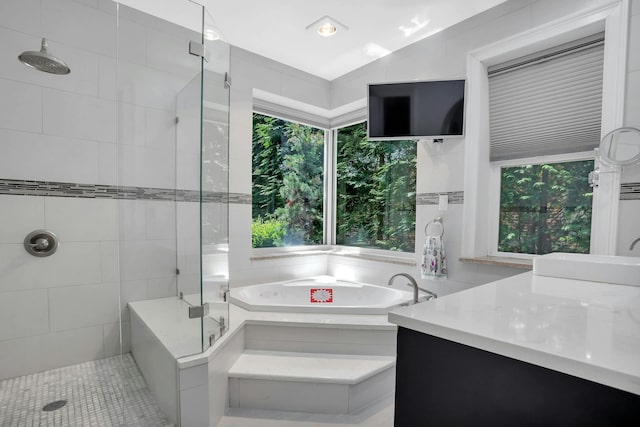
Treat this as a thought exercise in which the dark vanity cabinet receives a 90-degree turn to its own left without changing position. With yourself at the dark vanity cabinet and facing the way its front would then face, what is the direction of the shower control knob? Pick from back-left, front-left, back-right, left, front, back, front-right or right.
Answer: back-right

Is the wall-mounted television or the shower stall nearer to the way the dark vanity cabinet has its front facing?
the shower stall

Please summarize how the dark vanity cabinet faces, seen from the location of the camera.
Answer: facing the viewer and to the left of the viewer

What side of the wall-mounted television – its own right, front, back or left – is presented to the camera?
front

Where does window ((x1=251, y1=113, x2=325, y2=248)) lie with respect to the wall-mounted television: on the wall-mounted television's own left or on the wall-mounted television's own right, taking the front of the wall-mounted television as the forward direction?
on the wall-mounted television's own right

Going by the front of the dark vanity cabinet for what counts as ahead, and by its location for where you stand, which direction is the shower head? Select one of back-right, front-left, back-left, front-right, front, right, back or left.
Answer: front-right

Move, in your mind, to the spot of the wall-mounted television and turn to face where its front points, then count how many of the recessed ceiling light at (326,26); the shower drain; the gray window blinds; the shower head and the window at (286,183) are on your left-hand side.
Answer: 1

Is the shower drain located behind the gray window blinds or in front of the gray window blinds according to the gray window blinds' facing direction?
in front

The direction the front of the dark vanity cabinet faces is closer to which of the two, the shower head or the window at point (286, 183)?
the shower head

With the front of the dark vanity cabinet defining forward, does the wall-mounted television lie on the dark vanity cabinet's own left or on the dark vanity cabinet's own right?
on the dark vanity cabinet's own right

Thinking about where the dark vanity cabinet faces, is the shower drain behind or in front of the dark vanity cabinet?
in front

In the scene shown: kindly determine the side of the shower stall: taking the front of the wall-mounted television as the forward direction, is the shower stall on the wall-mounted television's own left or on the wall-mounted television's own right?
on the wall-mounted television's own right
